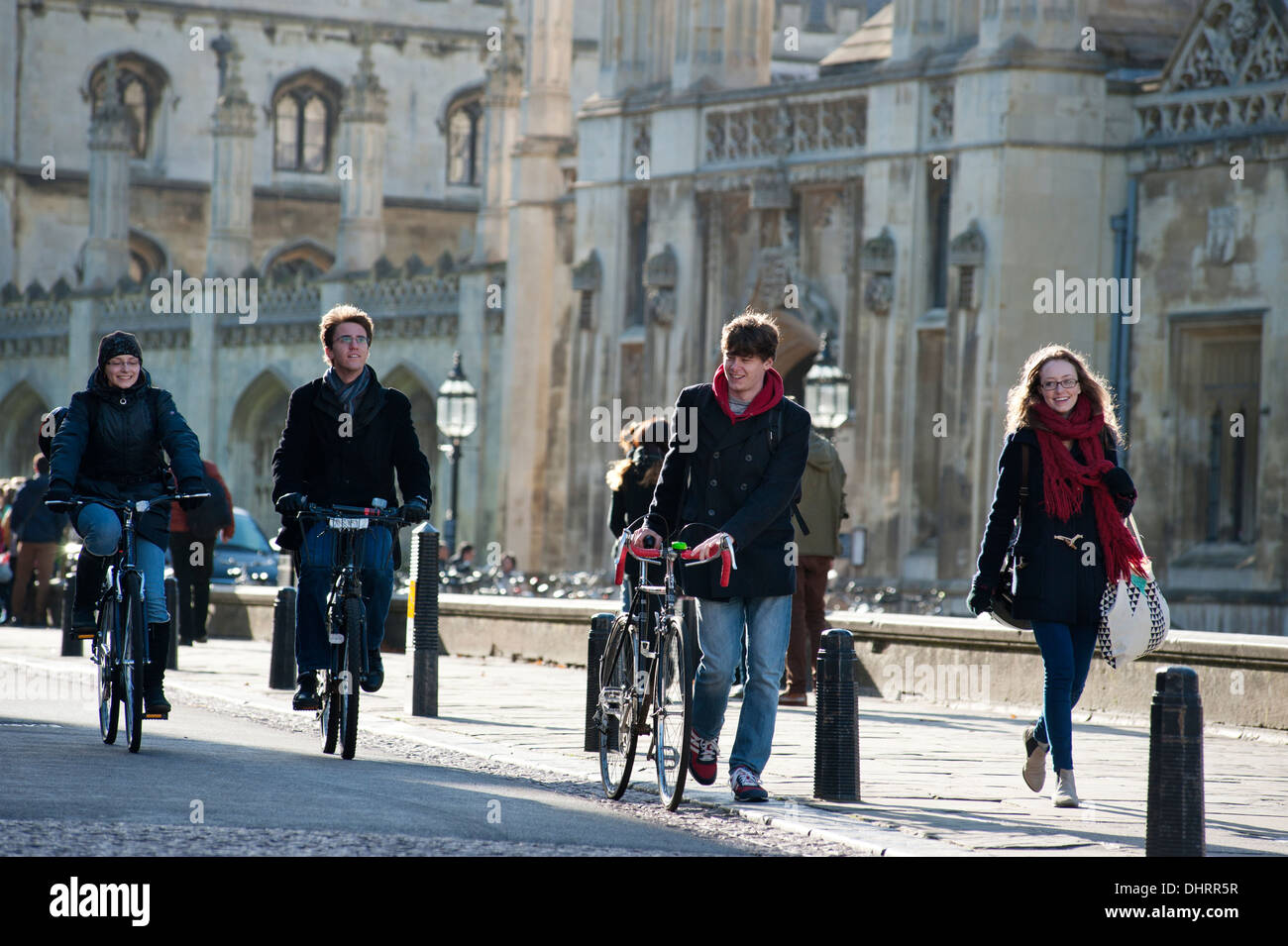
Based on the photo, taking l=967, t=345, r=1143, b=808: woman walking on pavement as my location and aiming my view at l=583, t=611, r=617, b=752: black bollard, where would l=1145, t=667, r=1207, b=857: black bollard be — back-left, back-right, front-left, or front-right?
back-left

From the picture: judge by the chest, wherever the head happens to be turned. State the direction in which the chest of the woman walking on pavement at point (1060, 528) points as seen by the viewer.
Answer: toward the camera

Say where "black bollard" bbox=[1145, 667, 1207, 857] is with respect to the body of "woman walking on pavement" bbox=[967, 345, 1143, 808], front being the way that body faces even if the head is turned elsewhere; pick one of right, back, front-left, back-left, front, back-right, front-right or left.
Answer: front

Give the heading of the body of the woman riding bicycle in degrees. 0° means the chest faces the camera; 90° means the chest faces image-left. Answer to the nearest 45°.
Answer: approximately 0°

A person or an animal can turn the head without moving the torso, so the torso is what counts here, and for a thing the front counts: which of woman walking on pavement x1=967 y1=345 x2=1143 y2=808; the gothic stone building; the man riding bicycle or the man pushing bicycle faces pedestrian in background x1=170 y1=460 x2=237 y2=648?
the gothic stone building

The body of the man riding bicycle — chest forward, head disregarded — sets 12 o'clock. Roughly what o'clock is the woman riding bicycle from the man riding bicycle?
The woman riding bicycle is roughly at 3 o'clock from the man riding bicycle.

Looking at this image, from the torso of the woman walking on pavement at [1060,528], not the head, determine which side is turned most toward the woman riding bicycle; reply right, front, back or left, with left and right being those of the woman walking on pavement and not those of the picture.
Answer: right

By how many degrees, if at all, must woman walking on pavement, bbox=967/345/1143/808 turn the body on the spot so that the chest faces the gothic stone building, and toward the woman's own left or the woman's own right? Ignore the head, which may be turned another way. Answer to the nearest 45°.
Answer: approximately 180°

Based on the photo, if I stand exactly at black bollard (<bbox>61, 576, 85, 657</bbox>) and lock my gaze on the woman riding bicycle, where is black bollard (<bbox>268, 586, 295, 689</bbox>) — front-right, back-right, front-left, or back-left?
front-left

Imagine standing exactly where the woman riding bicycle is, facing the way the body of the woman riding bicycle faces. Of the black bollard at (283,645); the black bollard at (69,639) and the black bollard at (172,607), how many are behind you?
3

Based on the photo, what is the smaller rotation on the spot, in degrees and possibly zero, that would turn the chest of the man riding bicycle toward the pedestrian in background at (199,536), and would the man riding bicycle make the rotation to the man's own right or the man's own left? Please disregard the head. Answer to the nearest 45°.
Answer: approximately 180°

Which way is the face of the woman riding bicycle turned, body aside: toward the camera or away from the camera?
toward the camera

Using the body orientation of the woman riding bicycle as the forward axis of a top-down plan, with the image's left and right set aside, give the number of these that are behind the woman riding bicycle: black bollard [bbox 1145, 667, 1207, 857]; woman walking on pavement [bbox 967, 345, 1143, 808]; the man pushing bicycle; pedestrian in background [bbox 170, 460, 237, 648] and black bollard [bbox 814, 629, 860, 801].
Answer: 1

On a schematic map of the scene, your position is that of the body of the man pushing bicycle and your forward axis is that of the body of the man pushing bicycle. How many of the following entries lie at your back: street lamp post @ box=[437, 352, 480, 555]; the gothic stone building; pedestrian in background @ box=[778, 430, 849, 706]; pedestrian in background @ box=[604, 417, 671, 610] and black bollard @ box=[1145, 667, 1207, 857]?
4

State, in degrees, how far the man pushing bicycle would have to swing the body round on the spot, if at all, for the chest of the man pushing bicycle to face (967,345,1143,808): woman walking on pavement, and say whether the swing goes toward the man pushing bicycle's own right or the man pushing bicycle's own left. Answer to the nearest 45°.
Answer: approximately 90° to the man pushing bicycle's own left

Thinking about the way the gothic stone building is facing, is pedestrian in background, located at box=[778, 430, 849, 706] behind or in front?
in front

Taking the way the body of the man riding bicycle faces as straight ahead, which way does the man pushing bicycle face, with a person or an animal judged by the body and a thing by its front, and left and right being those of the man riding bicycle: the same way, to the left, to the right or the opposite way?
the same way

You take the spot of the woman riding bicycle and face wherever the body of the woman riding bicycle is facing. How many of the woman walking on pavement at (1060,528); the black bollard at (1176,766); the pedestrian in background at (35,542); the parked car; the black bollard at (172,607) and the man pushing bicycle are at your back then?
3
